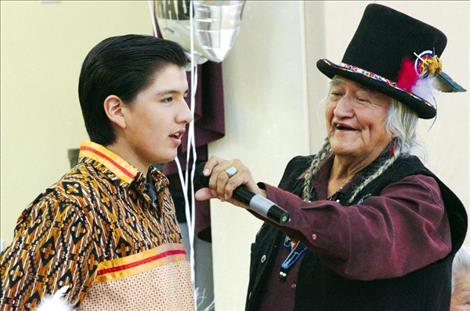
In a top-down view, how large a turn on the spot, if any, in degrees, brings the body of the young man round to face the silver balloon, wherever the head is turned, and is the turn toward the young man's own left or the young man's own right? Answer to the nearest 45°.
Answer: approximately 135° to the young man's own left

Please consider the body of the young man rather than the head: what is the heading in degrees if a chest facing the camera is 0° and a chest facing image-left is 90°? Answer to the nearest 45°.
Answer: approximately 315°
